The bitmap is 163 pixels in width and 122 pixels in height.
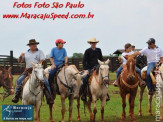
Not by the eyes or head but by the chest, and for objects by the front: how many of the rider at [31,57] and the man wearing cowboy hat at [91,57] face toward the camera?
2

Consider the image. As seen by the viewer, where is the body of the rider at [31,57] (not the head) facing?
toward the camera

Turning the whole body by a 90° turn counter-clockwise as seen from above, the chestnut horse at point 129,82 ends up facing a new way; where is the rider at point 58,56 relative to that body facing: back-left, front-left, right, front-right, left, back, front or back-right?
back

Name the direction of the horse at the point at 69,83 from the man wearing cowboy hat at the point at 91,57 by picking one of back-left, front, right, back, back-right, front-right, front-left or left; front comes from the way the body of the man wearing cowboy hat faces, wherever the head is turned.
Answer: front-right

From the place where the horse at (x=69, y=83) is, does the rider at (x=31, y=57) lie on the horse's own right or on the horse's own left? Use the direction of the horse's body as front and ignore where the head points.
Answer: on the horse's own right

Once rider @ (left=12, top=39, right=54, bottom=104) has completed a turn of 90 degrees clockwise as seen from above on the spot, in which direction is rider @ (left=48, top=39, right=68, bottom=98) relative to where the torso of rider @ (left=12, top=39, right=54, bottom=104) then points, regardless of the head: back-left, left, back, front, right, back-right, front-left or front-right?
back-right

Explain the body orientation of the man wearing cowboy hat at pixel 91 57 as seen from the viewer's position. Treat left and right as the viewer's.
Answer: facing the viewer

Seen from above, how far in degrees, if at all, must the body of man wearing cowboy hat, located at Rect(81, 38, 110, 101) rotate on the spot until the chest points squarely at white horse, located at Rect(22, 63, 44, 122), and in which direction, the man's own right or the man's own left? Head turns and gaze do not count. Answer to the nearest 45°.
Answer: approximately 45° to the man's own right

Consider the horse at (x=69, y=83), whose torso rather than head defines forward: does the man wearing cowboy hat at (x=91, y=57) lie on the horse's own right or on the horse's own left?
on the horse's own left

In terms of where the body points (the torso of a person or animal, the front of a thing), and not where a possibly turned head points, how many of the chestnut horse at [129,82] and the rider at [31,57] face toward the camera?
2

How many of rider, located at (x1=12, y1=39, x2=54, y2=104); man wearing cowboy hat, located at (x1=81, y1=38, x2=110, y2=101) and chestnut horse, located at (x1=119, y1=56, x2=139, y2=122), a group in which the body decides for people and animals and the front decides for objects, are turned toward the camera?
3

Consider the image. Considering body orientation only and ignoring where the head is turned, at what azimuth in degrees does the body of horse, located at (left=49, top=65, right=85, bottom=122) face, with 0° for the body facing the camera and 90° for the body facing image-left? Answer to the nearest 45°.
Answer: approximately 315°

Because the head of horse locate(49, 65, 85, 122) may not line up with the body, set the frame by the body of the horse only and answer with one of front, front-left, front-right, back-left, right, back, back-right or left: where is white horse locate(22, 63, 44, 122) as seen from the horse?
right
